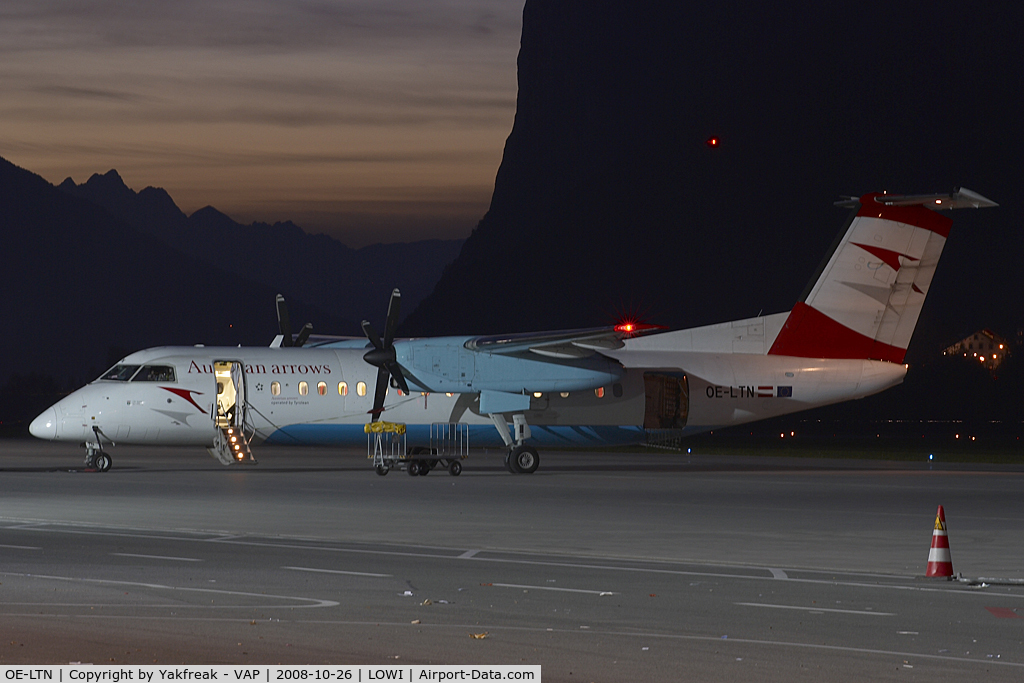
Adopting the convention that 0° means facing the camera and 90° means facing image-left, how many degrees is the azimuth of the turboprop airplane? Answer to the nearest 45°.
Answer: approximately 90°

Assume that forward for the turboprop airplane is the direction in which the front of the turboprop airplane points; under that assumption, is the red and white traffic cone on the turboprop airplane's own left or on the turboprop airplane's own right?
on the turboprop airplane's own left
